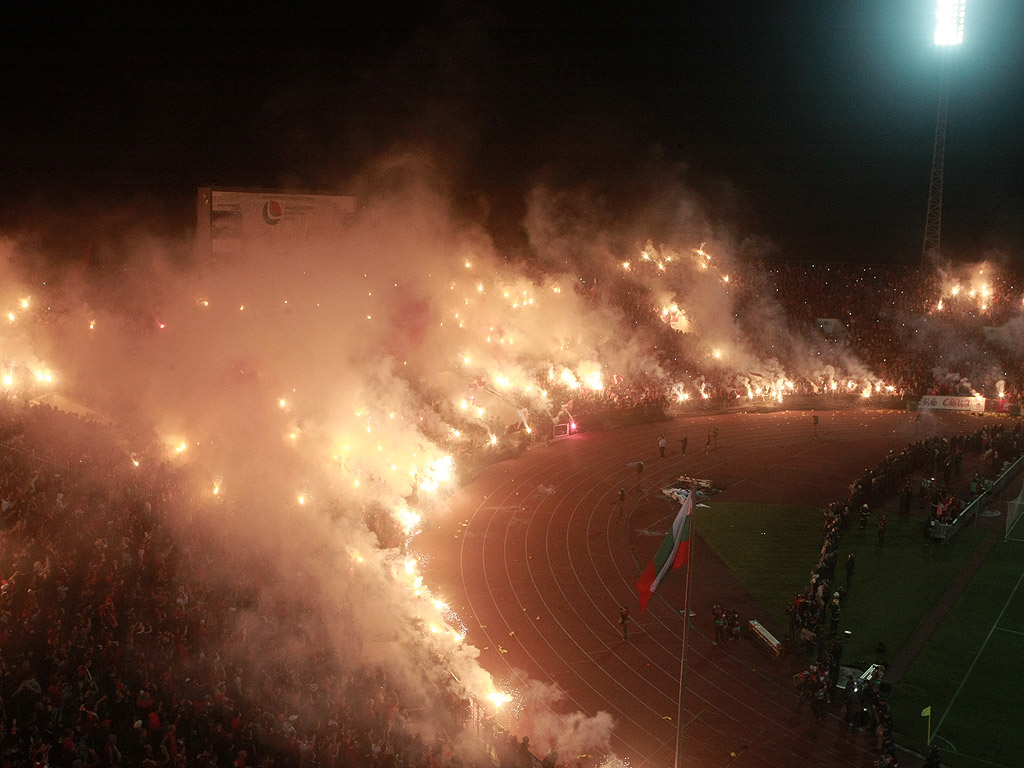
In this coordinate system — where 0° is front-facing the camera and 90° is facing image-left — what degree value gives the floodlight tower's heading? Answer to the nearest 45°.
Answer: approximately 0°
